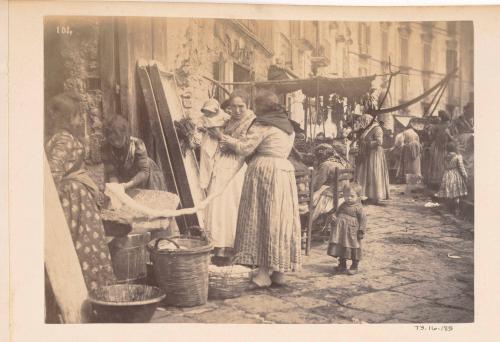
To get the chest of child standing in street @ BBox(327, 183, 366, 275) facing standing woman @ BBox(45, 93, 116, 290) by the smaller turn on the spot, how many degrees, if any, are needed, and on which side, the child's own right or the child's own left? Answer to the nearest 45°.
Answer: approximately 90° to the child's own right

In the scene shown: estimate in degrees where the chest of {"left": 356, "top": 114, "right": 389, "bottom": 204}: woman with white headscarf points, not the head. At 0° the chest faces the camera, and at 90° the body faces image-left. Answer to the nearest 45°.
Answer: approximately 45°

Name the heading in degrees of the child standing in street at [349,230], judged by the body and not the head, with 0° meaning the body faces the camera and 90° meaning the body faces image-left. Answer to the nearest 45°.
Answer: approximately 0°
